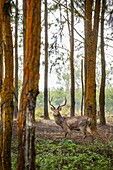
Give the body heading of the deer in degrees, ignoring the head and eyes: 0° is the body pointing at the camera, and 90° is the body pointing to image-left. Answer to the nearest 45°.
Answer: approximately 90°

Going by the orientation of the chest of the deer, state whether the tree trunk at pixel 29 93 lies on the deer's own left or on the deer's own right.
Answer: on the deer's own left

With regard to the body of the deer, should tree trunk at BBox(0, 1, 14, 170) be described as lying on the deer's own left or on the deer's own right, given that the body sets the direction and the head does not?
on the deer's own left
